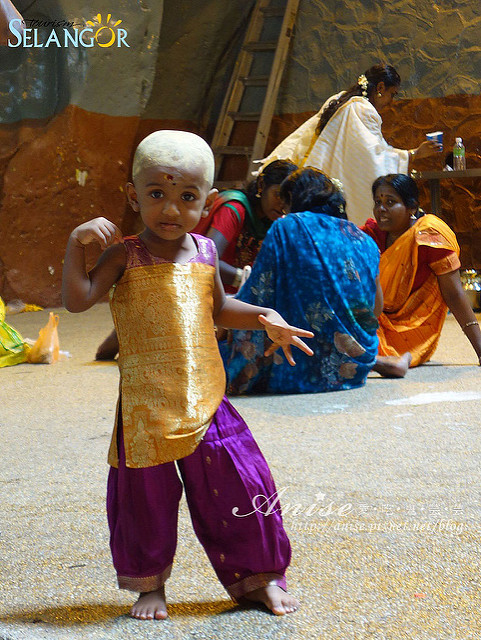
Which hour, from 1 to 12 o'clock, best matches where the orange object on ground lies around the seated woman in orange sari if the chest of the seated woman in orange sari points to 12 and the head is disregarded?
The orange object on ground is roughly at 1 o'clock from the seated woman in orange sari.

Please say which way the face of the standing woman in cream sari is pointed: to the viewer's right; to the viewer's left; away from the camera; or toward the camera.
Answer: to the viewer's right

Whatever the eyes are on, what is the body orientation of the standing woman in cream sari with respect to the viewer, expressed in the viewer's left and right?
facing away from the viewer and to the right of the viewer

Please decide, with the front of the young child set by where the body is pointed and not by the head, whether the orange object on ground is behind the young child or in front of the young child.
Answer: behind

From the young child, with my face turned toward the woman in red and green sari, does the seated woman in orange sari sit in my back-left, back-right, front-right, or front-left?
front-right

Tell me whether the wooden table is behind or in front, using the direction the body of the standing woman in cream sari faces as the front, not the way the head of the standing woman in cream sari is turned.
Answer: in front

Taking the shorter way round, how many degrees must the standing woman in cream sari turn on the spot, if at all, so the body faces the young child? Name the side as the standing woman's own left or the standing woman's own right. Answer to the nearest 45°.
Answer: approximately 135° to the standing woman's own right

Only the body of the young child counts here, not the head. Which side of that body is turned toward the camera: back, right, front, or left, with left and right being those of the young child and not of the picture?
front

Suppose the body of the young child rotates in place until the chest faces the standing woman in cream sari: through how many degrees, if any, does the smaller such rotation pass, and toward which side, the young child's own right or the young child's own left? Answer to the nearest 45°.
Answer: approximately 180°

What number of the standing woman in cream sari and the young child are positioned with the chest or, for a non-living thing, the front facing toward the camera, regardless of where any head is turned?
1
